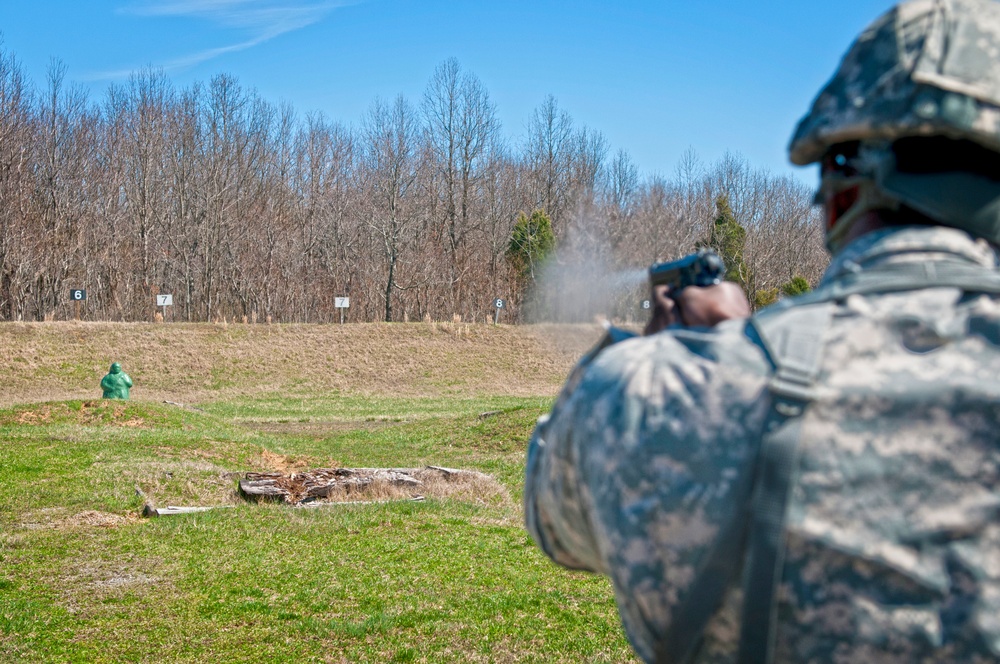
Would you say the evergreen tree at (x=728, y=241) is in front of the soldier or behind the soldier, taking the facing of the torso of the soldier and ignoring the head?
in front

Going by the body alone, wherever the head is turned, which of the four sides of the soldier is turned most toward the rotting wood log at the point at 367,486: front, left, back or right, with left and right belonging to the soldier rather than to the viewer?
front

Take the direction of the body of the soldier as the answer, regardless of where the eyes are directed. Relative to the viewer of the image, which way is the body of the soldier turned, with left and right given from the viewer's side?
facing away from the viewer and to the left of the viewer

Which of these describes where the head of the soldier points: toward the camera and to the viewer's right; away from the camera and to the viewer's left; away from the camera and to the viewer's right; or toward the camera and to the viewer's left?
away from the camera and to the viewer's left
